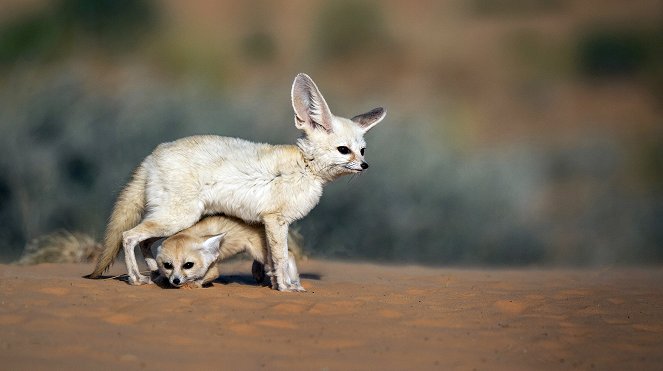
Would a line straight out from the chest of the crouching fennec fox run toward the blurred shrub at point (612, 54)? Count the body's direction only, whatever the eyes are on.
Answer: no

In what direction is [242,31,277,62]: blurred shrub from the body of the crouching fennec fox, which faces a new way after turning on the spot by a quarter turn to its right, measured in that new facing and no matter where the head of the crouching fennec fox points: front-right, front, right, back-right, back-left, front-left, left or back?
front-right

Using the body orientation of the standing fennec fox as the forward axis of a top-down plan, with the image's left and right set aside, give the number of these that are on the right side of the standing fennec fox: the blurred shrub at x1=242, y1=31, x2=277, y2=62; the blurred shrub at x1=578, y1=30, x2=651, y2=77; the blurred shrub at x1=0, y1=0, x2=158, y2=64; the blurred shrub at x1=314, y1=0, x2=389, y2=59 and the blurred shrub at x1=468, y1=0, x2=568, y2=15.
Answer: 0

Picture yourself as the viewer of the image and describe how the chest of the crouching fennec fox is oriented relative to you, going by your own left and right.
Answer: facing the viewer and to the left of the viewer

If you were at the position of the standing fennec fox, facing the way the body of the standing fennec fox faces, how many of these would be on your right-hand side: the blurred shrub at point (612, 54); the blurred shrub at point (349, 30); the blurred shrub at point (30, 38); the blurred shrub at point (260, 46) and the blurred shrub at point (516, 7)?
0

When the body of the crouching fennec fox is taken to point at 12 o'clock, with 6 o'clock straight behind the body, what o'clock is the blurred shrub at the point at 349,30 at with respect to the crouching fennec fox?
The blurred shrub is roughly at 5 o'clock from the crouching fennec fox.

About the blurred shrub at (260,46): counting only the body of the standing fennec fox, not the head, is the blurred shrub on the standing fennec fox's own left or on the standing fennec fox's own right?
on the standing fennec fox's own left

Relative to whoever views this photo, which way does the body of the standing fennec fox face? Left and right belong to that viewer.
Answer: facing to the right of the viewer

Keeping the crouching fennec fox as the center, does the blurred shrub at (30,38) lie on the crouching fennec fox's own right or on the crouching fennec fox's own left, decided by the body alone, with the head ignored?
on the crouching fennec fox's own right
